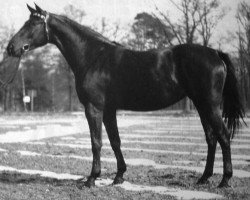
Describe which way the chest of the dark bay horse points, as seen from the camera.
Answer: to the viewer's left
